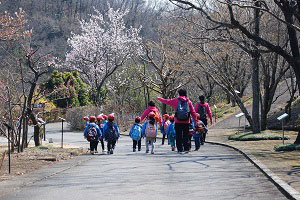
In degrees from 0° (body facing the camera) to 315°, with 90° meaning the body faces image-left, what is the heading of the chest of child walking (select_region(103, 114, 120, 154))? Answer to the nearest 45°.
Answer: approximately 180°

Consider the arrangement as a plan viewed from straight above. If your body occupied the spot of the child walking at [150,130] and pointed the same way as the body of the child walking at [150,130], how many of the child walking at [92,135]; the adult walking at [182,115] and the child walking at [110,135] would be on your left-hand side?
2

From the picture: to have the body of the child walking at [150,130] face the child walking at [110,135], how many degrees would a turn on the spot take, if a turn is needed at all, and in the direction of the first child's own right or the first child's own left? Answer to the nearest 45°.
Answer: approximately 90° to the first child's own left

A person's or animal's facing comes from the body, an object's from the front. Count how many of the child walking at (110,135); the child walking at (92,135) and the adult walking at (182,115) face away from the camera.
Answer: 3

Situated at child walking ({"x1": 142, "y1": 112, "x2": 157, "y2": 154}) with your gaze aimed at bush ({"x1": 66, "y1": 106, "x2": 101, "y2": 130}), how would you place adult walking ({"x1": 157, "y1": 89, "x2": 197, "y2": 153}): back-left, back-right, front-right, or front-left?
back-right

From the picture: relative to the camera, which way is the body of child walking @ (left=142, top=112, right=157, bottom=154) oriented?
away from the camera

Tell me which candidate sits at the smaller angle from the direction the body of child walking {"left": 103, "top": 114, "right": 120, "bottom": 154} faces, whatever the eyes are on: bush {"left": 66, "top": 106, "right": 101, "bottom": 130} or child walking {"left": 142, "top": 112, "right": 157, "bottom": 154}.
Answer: the bush

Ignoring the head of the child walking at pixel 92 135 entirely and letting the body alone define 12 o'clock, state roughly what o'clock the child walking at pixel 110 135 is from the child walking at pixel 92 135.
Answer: the child walking at pixel 110 135 is roughly at 4 o'clock from the child walking at pixel 92 135.

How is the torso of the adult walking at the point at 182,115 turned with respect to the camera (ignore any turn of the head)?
away from the camera

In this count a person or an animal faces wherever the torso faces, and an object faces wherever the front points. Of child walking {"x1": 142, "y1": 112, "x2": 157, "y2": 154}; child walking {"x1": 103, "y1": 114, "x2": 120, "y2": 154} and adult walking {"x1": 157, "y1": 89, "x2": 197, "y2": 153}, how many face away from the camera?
3

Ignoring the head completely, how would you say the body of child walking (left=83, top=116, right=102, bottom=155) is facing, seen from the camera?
away from the camera
